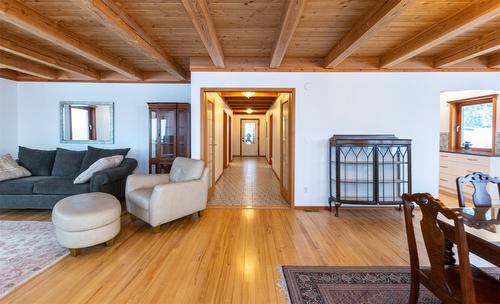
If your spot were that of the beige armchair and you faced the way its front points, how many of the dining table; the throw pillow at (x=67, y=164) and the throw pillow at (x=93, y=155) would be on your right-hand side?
2

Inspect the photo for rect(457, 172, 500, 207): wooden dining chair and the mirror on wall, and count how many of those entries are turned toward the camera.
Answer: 2

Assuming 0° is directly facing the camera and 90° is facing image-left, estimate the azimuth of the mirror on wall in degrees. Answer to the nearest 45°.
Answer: approximately 0°

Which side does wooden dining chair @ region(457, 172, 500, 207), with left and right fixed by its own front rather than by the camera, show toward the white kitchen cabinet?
back

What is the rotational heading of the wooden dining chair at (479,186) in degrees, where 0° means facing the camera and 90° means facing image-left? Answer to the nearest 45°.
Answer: approximately 0°

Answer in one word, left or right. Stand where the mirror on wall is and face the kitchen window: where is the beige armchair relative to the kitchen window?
right

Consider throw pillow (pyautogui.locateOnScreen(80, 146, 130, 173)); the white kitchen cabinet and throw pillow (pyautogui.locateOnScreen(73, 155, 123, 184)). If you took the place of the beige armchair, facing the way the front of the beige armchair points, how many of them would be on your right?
2
